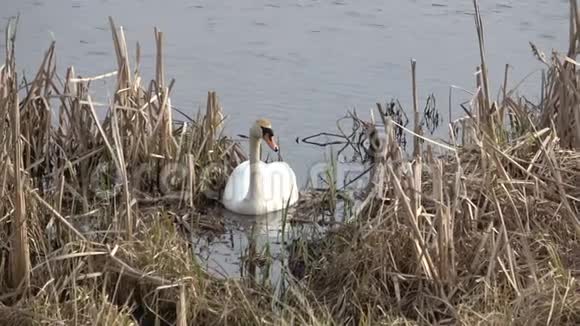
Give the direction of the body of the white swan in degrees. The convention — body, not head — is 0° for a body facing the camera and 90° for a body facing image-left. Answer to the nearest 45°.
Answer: approximately 0°
